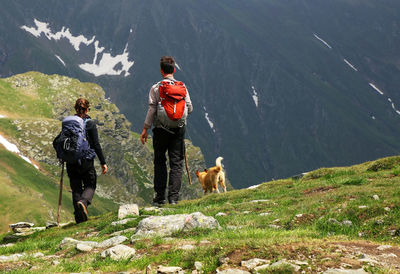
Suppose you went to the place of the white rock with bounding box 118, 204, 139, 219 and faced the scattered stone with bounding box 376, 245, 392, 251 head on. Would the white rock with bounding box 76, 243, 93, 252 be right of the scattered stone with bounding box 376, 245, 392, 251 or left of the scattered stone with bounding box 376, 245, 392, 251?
right

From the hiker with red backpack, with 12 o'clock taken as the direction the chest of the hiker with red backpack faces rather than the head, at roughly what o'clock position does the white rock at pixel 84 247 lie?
The white rock is roughly at 7 o'clock from the hiker with red backpack.

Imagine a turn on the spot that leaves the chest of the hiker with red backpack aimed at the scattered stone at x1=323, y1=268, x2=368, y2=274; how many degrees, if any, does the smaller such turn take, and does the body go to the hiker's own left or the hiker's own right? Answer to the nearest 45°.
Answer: approximately 180°

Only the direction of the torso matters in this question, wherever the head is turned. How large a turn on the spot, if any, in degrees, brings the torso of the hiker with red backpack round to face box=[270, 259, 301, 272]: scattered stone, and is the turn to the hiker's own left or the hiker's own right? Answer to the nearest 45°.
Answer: approximately 180°

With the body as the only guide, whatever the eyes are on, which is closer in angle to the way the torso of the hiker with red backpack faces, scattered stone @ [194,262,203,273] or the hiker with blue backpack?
the hiker with blue backpack

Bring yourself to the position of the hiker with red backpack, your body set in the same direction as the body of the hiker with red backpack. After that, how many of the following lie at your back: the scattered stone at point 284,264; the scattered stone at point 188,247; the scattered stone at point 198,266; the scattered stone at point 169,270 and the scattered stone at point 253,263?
5

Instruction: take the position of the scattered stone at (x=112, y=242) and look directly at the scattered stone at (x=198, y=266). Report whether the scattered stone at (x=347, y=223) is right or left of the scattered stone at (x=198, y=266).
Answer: left

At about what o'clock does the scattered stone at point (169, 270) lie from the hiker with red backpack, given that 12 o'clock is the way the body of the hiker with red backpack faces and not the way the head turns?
The scattered stone is roughly at 6 o'clock from the hiker with red backpack.

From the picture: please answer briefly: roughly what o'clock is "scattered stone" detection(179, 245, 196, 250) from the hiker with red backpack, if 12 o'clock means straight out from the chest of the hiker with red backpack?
The scattered stone is roughly at 6 o'clock from the hiker with red backpack.

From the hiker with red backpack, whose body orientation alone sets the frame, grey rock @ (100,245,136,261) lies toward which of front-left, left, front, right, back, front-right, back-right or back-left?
back

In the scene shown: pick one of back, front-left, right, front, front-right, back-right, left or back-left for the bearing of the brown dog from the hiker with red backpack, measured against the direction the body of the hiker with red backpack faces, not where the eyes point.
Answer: front

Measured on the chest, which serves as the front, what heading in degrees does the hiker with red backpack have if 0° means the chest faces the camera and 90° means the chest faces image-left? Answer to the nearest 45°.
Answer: approximately 180°

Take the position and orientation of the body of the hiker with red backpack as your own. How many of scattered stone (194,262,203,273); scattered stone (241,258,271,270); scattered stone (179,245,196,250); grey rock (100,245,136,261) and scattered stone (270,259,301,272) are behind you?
5

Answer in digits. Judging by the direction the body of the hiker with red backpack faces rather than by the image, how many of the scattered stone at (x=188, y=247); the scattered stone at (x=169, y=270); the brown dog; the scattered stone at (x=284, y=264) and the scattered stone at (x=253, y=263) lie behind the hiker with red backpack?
4
